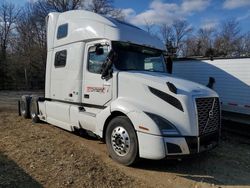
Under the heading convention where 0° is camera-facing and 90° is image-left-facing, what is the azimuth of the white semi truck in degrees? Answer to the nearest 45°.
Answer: approximately 315°

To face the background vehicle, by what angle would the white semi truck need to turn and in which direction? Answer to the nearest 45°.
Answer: approximately 90° to its left
